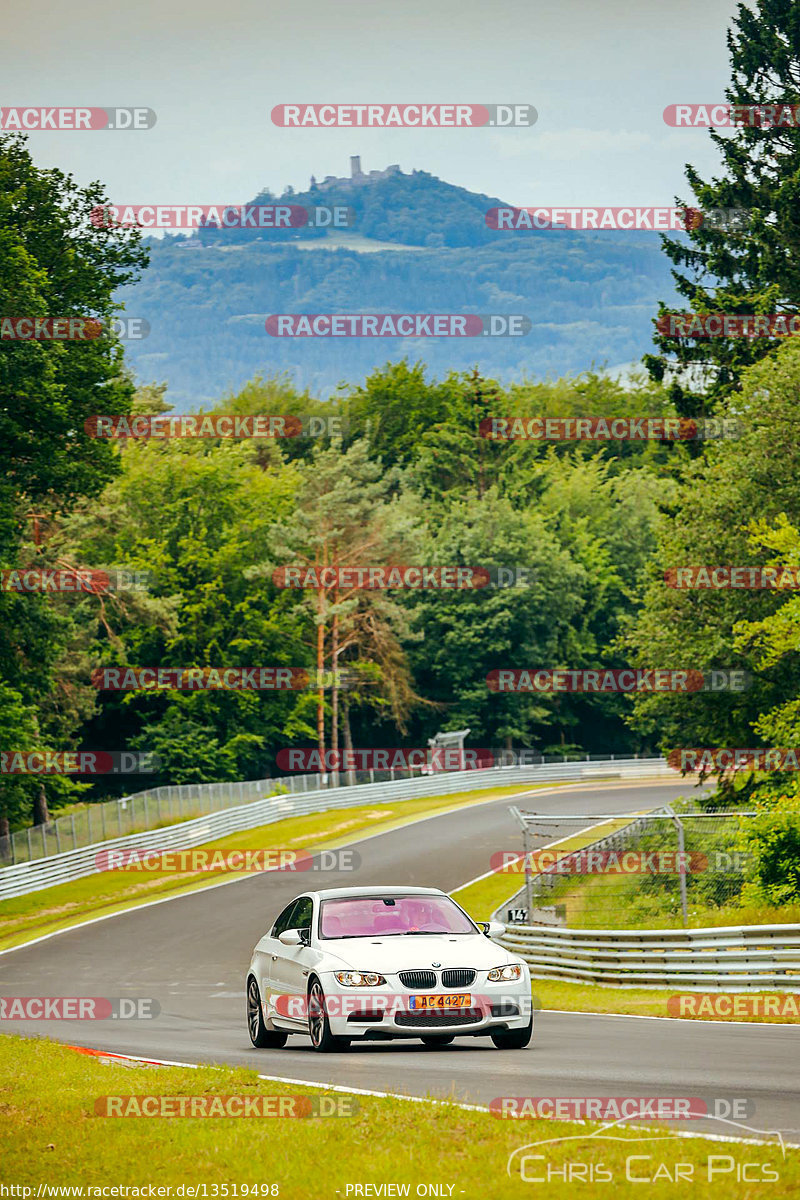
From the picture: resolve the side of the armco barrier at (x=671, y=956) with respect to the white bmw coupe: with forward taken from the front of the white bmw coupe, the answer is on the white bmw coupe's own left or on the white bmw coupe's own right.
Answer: on the white bmw coupe's own left

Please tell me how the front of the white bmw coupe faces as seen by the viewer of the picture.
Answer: facing the viewer and to the right of the viewer

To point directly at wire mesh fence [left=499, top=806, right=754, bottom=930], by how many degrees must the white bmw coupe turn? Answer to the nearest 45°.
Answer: approximately 135° to its left
